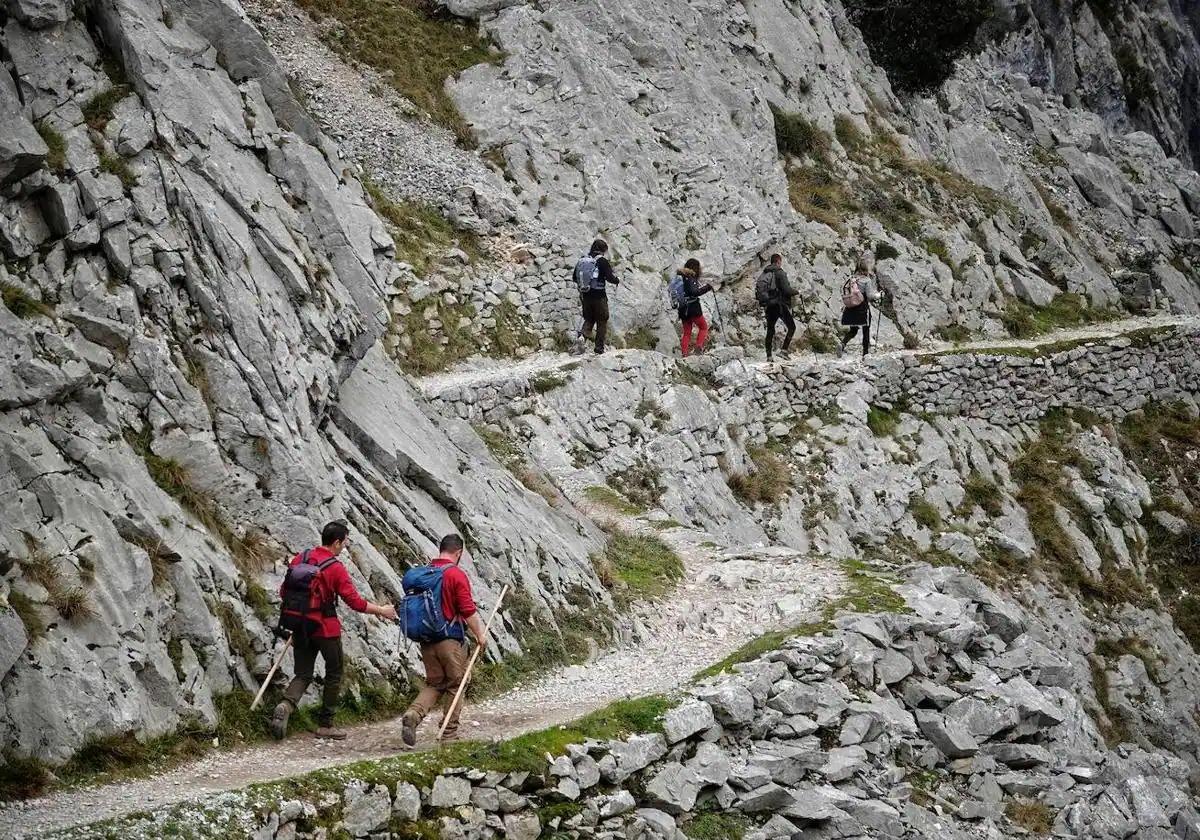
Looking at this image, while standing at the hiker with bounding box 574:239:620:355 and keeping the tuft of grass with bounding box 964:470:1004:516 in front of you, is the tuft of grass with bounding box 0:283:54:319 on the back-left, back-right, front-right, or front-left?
back-right

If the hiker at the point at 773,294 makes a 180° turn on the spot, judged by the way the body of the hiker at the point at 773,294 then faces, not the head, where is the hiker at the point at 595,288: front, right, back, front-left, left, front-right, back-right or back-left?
front

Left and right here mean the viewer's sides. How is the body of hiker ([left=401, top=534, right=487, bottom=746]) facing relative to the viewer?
facing away from the viewer and to the right of the viewer

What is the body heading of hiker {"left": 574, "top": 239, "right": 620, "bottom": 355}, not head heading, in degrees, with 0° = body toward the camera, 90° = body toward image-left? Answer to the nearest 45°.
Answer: approximately 225°

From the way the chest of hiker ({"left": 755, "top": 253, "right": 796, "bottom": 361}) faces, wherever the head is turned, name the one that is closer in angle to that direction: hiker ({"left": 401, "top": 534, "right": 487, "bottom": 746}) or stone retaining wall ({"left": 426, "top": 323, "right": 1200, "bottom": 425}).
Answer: the stone retaining wall

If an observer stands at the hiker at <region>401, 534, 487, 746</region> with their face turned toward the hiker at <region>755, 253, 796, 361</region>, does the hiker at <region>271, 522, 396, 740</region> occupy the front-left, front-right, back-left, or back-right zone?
back-left

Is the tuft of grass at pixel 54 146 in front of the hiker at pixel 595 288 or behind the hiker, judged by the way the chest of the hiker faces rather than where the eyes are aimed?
behind

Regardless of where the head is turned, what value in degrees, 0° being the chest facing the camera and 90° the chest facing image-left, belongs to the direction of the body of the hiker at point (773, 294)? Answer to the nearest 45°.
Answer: approximately 225°
